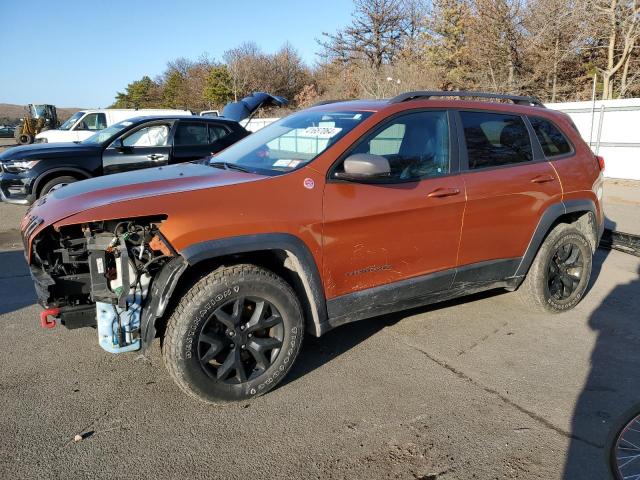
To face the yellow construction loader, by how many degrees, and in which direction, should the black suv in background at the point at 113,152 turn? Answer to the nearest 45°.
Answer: approximately 135° to its right

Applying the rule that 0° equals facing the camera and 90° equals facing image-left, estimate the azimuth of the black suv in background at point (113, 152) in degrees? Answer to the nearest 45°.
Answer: approximately 45°

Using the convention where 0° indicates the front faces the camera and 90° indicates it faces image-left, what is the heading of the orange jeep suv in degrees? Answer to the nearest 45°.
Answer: approximately 45°

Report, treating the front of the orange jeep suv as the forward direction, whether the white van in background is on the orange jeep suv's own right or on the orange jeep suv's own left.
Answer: on the orange jeep suv's own right

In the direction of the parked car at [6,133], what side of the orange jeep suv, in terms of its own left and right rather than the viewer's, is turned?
right

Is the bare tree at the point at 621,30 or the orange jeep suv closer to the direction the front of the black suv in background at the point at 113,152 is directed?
the orange jeep suv
